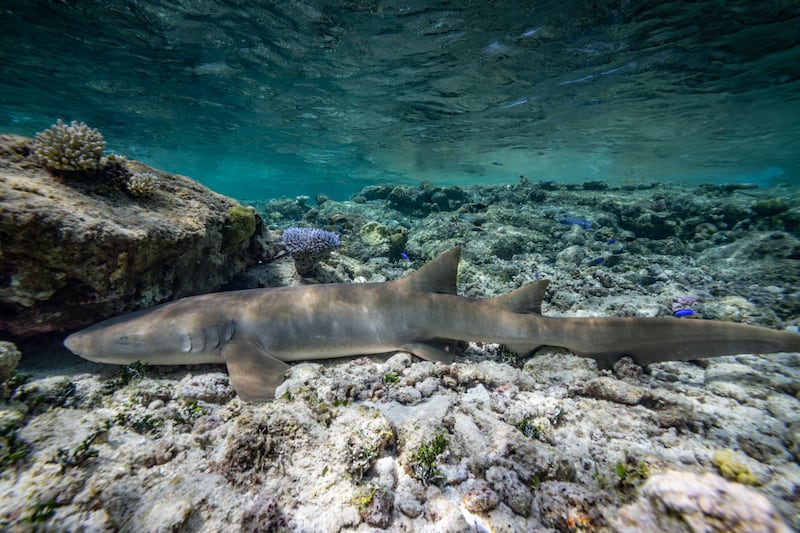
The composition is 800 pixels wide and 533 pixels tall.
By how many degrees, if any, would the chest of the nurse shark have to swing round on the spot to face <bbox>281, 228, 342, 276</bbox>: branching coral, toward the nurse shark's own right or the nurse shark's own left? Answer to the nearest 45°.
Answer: approximately 45° to the nurse shark's own right

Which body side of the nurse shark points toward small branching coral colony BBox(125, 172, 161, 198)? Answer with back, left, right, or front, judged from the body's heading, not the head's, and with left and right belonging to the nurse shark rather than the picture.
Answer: front

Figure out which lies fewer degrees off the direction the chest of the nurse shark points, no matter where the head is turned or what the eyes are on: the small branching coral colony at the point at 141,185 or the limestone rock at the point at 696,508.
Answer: the small branching coral colony

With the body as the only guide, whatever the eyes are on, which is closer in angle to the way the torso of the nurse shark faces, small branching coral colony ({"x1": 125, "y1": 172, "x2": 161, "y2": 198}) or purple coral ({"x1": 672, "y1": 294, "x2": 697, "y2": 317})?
the small branching coral colony

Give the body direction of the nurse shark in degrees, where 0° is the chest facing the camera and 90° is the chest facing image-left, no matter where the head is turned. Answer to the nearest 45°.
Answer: approximately 90°

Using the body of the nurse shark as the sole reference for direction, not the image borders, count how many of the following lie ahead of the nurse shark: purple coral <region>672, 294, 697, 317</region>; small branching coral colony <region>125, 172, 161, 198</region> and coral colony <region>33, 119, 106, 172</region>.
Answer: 2

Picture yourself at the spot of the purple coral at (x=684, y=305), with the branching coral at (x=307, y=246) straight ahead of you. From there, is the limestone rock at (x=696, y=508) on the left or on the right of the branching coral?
left

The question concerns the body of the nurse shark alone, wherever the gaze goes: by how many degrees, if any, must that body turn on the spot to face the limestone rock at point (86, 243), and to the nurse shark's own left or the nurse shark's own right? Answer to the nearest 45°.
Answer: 0° — it already faces it

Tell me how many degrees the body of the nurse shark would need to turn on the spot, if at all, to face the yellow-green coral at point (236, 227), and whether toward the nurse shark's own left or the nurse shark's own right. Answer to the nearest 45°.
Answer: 0° — it already faces it

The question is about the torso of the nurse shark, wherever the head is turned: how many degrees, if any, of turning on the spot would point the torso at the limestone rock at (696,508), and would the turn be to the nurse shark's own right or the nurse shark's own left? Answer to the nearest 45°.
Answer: approximately 135° to the nurse shark's own left

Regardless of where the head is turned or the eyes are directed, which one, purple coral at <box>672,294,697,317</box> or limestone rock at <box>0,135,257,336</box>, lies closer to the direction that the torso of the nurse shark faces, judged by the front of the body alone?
the limestone rock

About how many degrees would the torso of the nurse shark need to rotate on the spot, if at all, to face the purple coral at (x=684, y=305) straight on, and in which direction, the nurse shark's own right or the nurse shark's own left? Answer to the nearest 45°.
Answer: approximately 135° to the nurse shark's own right
